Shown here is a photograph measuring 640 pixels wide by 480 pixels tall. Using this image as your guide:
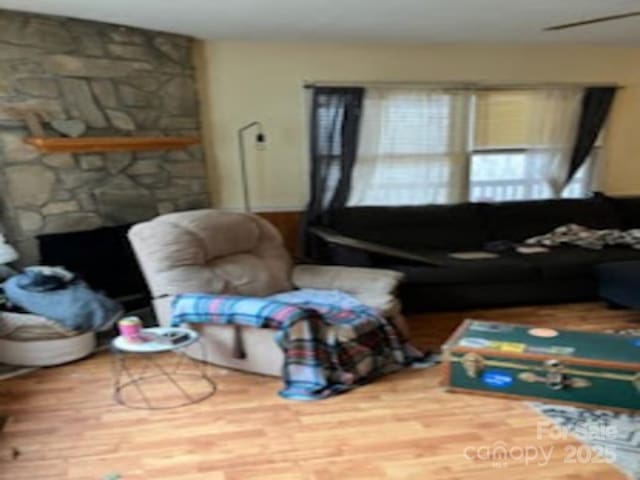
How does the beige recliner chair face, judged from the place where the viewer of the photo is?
facing the viewer and to the right of the viewer

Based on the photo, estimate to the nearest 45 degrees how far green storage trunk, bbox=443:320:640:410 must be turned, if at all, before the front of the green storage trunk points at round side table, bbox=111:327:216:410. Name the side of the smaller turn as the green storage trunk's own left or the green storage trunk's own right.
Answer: approximately 90° to the green storage trunk's own right

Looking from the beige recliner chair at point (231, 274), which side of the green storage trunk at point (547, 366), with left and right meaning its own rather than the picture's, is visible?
right

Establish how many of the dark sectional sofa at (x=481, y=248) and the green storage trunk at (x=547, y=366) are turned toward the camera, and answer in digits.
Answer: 2

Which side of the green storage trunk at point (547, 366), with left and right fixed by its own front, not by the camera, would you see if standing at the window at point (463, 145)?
back

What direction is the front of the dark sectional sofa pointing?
toward the camera

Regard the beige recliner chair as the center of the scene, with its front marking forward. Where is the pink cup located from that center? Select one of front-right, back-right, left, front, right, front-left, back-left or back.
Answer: right

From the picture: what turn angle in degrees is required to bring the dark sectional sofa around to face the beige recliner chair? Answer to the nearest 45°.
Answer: approximately 45° to its right

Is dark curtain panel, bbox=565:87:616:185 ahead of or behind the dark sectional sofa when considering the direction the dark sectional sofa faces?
behind

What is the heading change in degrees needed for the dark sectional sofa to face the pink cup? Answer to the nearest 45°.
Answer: approximately 45° to its right

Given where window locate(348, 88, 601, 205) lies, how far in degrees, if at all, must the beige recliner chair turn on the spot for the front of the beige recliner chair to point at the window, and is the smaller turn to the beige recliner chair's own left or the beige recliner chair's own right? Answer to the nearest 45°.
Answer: approximately 90° to the beige recliner chair's own left
